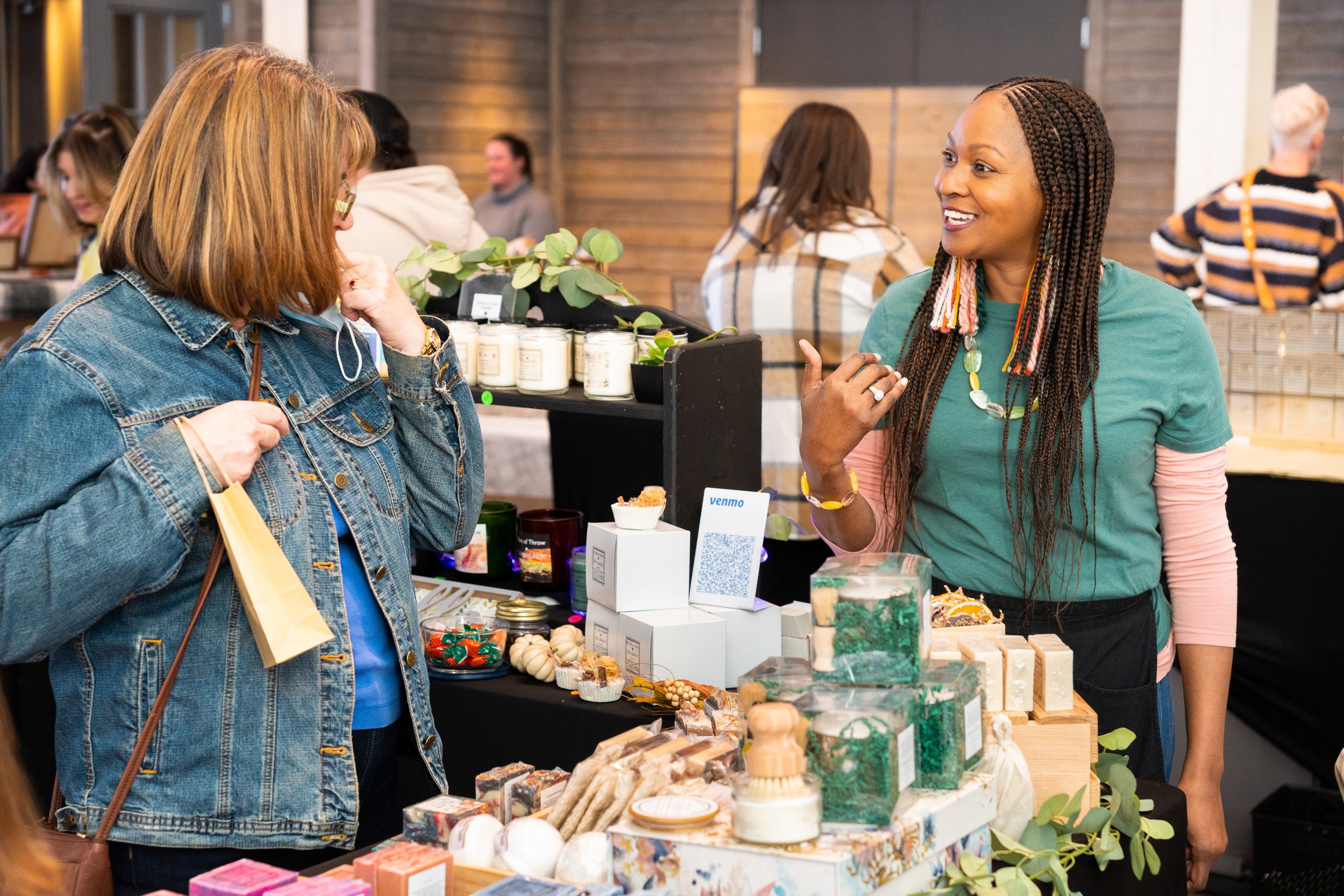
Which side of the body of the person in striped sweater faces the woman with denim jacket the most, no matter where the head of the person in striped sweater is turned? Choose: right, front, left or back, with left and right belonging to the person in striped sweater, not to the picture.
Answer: back

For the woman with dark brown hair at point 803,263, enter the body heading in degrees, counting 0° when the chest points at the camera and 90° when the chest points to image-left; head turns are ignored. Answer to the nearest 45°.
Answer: approximately 180°

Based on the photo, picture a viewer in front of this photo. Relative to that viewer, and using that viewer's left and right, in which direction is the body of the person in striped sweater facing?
facing away from the viewer

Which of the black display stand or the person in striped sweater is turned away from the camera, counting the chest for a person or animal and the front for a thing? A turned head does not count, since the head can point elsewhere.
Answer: the person in striped sweater

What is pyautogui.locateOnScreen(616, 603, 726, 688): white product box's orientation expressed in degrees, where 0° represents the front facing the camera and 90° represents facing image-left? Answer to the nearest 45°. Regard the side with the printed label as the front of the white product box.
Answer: approximately 45°

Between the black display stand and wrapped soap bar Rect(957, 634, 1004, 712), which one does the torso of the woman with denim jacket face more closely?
the wrapped soap bar

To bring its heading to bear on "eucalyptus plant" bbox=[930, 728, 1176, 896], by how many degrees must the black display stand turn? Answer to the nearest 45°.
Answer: approximately 45° to its left
